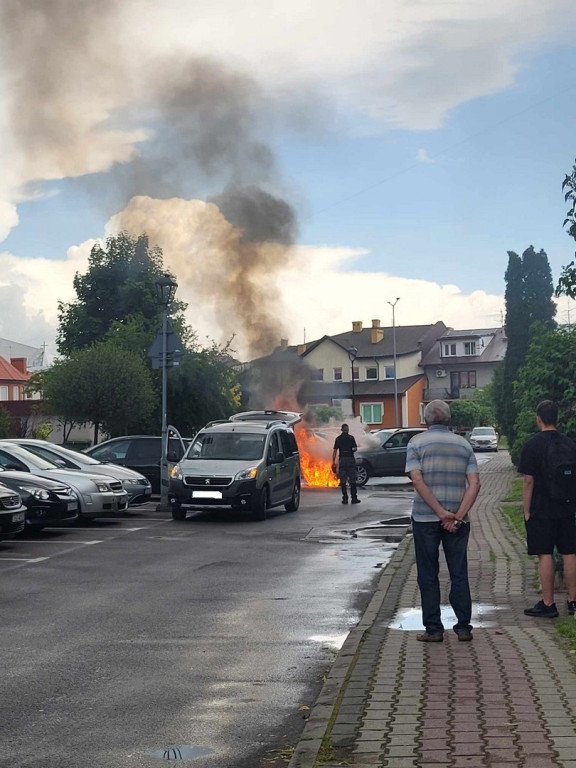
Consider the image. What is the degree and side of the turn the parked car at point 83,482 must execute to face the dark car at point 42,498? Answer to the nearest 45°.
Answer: approximately 45° to its right

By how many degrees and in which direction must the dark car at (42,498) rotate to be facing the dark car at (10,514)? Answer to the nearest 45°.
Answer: approximately 45° to its right

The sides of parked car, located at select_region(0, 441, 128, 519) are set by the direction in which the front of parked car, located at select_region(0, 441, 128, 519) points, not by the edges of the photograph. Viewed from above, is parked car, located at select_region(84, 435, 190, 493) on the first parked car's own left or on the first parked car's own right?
on the first parked car's own left

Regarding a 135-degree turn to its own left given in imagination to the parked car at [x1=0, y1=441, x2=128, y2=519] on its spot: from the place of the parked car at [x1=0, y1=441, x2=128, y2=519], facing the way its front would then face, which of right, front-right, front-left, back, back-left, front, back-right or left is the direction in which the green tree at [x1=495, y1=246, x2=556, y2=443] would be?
front-right

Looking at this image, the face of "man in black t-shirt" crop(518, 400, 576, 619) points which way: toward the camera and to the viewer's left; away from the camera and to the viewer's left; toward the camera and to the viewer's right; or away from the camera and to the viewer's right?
away from the camera and to the viewer's left

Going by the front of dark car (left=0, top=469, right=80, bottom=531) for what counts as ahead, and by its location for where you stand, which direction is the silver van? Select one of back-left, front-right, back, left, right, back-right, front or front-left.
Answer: left

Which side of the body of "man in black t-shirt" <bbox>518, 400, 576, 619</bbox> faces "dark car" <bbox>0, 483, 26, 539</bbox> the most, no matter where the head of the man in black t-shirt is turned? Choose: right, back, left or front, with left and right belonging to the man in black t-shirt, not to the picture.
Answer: front

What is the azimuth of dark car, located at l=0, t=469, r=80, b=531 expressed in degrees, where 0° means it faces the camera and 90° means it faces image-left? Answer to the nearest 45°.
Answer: approximately 315°

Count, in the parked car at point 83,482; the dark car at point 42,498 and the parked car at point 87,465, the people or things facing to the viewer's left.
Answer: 0

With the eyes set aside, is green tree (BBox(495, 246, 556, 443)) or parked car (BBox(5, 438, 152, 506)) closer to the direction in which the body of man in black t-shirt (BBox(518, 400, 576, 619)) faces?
the parked car

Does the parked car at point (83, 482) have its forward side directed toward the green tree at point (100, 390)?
no
